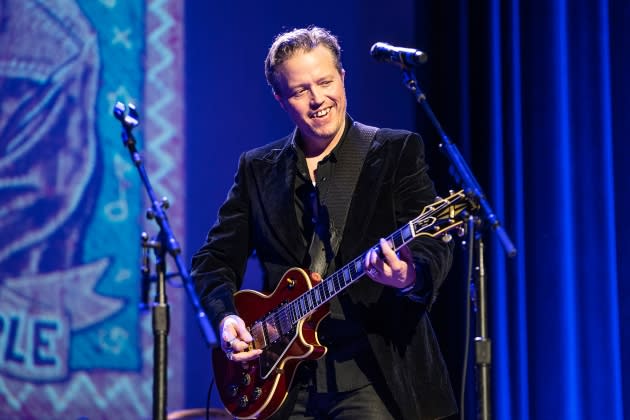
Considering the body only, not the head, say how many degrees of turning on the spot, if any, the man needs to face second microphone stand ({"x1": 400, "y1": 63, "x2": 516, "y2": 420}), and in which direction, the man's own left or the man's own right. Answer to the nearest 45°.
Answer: approximately 45° to the man's own left

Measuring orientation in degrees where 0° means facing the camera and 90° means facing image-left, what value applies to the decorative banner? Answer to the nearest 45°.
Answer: approximately 0°

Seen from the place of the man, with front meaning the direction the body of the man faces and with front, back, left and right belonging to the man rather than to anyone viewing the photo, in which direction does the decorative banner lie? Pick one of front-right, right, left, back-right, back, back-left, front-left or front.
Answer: back-right

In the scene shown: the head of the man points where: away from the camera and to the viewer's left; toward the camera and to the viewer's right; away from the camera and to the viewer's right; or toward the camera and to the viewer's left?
toward the camera and to the viewer's right

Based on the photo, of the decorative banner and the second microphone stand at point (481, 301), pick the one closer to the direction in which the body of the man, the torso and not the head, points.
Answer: the second microphone stand

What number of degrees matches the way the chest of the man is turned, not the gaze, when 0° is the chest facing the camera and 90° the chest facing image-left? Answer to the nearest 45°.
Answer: approximately 0°

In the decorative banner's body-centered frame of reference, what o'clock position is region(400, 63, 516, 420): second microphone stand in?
The second microphone stand is roughly at 11 o'clock from the decorative banner.

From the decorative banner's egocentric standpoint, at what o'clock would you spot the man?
The man is roughly at 11 o'clock from the decorative banner.
